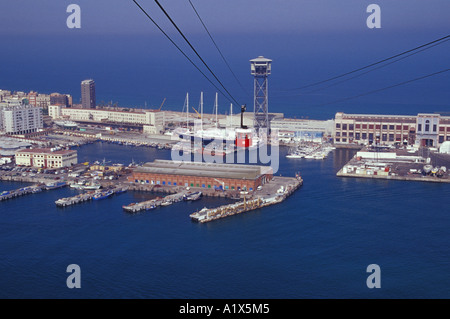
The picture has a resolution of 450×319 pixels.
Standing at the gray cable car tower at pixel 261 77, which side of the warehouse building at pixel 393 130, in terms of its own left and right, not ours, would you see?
right

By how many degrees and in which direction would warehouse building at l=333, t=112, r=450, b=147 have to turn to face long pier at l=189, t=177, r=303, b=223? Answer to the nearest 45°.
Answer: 0° — it already faces it

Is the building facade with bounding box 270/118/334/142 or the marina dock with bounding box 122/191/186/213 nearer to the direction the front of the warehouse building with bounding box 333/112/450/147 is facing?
the marina dock

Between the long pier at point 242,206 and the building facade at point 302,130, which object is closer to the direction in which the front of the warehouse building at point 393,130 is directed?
the long pier

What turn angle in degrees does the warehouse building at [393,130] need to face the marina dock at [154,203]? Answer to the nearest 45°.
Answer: approximately 45° to its right

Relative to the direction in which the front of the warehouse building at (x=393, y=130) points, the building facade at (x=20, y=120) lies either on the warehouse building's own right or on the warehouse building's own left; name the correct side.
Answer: on the warehouse building's own right

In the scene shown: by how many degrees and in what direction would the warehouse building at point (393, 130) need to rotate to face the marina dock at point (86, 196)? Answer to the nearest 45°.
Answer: approximately 45° to its right

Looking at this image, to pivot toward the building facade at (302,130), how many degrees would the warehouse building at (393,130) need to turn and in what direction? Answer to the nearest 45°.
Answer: approximately 90° to its right

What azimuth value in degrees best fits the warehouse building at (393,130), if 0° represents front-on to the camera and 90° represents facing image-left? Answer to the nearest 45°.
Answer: approximately 0°

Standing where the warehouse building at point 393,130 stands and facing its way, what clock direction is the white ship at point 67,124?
The white ship is roughly at 3 o'clock from the warehouse building.
